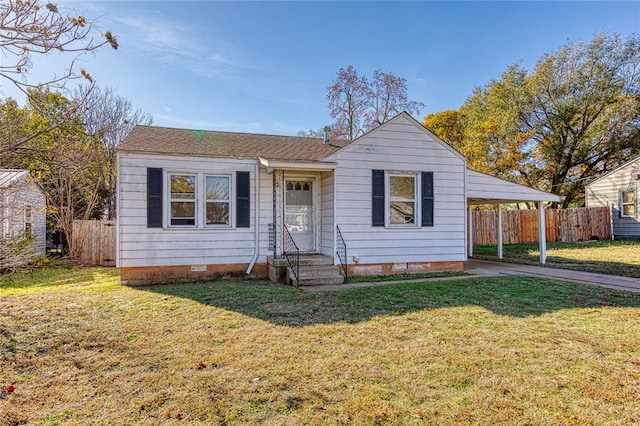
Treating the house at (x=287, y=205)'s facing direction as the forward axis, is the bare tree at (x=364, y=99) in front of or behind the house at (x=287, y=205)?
behind

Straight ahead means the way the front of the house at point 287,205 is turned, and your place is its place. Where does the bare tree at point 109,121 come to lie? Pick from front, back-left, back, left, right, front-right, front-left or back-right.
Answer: back-right

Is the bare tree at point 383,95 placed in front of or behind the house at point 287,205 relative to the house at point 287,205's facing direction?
behind

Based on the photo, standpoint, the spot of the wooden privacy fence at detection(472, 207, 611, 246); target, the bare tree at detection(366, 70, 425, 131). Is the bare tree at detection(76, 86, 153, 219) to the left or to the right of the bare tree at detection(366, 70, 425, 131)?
left

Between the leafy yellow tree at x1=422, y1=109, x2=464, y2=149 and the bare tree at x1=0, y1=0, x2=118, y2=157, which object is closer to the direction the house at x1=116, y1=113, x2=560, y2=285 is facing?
the bare tree

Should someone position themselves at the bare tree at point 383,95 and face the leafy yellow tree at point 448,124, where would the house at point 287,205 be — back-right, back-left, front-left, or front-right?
back-right

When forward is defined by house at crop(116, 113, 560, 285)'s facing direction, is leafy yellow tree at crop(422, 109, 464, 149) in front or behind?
behind

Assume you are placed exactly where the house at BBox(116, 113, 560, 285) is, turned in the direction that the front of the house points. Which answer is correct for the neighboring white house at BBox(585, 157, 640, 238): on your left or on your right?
on your left

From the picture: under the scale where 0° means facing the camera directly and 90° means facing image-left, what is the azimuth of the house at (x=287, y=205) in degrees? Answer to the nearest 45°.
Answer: approximately 0°

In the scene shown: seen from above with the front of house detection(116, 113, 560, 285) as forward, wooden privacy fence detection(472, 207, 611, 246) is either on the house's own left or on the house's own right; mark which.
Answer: on the house's own left

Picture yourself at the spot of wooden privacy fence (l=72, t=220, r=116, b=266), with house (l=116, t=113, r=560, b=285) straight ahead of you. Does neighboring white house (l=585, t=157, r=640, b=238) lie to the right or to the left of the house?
left

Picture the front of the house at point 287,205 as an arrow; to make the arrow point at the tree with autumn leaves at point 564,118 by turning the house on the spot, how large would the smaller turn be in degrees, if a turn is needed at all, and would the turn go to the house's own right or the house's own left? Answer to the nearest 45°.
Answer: approximately 135° to the house's own left
